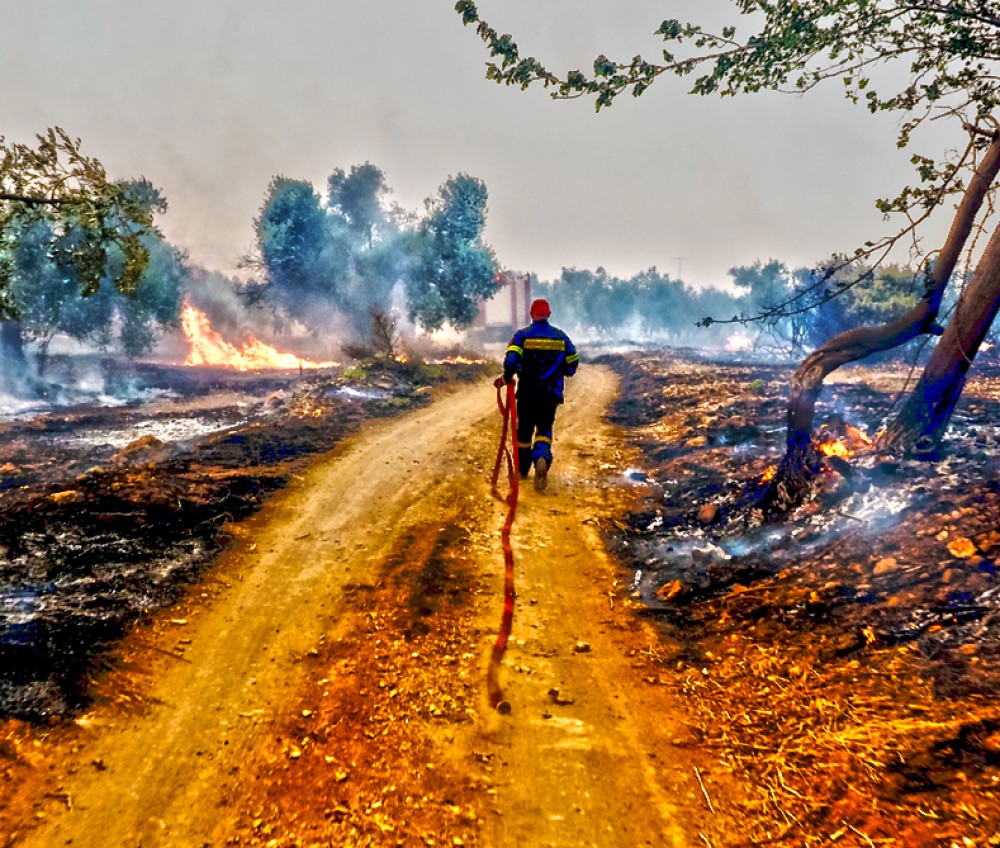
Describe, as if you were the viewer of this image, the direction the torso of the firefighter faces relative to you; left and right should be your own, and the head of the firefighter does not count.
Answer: facing away from the viewer

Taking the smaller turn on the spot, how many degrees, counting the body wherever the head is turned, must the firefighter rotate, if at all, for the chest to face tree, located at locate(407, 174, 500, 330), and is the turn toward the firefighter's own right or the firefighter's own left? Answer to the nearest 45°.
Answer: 0° — they already face it

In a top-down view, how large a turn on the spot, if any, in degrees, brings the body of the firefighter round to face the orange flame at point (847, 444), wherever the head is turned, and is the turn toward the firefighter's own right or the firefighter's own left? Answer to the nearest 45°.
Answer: approximately 90° to the firefighter's own right

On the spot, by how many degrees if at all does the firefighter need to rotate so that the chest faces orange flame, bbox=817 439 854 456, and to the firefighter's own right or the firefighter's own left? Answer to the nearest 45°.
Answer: approximately 90° to the firefighter's own right

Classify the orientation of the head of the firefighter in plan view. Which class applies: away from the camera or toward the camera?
away from the camera

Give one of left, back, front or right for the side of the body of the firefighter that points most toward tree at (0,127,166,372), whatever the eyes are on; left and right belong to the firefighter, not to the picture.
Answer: left

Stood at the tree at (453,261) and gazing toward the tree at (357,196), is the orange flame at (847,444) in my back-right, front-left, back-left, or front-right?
back-left
